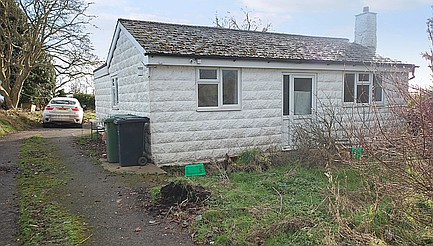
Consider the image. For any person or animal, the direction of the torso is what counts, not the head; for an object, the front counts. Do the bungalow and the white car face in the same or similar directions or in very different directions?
very different directions

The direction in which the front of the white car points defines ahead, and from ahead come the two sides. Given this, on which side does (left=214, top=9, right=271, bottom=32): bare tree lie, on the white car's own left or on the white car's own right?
on the white car's own right

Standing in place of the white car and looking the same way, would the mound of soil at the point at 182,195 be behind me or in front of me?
behind

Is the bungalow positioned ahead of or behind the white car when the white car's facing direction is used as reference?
behind

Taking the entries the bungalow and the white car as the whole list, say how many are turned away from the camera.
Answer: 1

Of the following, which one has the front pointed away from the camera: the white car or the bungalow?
the white car

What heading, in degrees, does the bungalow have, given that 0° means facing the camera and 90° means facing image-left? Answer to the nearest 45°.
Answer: approximately 315°

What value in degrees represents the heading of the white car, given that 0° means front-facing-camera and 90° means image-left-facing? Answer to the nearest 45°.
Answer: approximately 180°

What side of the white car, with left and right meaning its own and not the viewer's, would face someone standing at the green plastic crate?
back
